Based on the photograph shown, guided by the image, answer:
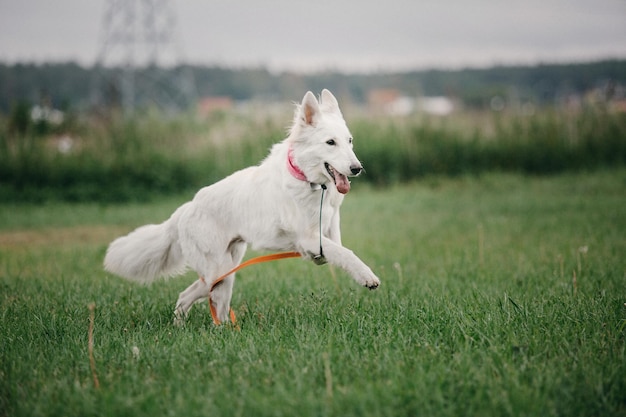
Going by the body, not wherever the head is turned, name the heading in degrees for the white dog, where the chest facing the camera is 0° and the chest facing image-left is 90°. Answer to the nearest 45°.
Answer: approximately 270°
